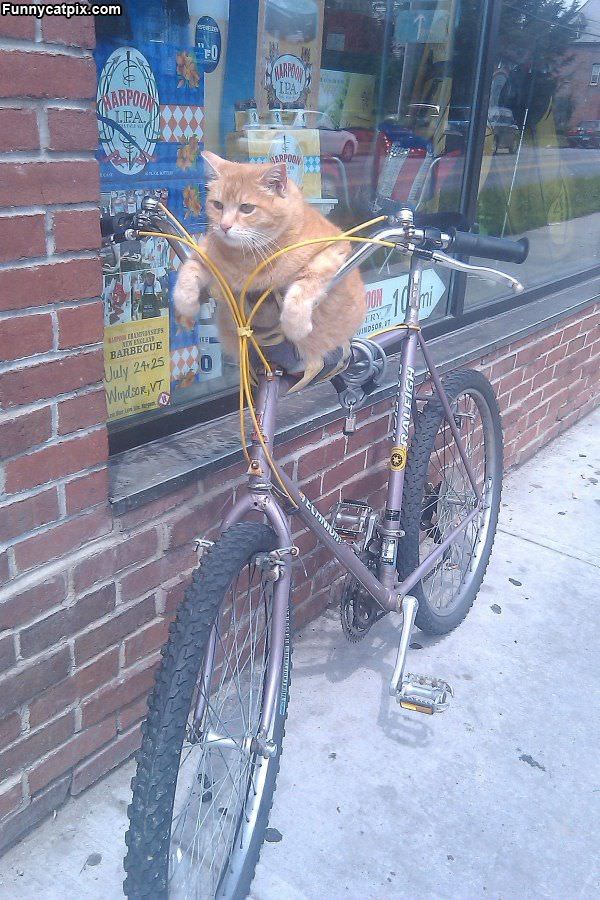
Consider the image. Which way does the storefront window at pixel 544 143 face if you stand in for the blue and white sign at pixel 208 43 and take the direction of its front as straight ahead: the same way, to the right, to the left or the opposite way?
the same way

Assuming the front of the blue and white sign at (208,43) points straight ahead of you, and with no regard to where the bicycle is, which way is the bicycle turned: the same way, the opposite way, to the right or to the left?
to the right

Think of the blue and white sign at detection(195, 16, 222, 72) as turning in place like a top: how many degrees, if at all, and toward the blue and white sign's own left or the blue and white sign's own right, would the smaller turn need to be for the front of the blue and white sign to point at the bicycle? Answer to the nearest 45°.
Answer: approximately 45° to the blue and white sign's own right

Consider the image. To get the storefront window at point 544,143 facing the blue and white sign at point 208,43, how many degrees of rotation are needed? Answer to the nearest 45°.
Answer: approximately 45° to its right

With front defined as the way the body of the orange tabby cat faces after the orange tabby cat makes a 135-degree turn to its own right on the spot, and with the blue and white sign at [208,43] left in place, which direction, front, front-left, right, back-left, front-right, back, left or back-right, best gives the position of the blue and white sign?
front

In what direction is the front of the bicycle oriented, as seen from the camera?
facing the viewer and to the left of the viewer

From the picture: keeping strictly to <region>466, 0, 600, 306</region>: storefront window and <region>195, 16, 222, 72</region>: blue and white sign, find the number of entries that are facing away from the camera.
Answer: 0

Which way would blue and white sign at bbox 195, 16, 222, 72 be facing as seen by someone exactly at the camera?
facing the viewer and to the right of the viewer

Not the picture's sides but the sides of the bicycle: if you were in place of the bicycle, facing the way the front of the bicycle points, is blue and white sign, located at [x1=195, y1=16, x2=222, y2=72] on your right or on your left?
on your right
